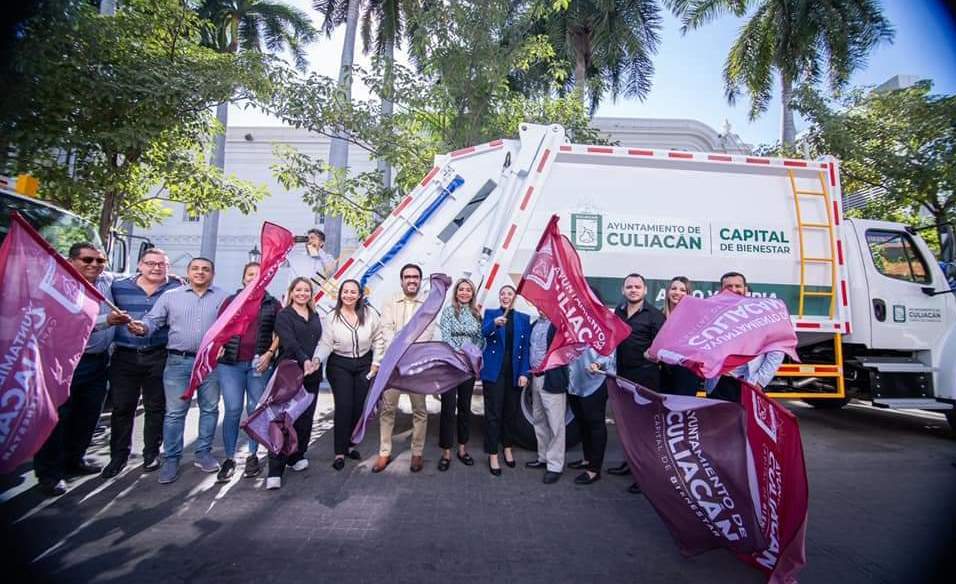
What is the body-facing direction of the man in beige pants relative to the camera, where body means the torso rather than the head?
toward the camera

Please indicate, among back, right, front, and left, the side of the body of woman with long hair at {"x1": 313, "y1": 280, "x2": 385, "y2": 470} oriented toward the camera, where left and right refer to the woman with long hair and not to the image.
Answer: front

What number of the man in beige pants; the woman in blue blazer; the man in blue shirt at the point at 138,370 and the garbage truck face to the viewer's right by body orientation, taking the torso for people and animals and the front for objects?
1

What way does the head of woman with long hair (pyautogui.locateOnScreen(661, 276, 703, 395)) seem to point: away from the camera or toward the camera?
toward the camera

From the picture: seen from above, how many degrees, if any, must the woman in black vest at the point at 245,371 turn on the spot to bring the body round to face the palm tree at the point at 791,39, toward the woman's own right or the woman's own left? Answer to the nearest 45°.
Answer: approximately 90° to the woman's own left

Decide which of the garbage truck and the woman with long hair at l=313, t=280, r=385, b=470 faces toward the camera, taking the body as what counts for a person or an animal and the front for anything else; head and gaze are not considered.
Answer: the woman with long hair

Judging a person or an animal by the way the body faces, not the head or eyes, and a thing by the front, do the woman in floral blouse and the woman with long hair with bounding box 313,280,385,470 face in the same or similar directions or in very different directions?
same or similar directions

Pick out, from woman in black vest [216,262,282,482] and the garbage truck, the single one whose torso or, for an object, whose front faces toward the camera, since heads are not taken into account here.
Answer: the woman in black vest

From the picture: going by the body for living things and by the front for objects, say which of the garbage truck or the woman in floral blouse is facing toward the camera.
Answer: the woman in floral blouse

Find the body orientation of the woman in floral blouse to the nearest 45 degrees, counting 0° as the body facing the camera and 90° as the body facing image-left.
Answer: approximately 0°

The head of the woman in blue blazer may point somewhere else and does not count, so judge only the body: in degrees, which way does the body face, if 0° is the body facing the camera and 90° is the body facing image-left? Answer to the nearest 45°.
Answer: approximately 0°

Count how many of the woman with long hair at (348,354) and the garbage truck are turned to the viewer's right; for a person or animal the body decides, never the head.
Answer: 1

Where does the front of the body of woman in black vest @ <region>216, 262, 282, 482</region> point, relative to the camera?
toward the camera

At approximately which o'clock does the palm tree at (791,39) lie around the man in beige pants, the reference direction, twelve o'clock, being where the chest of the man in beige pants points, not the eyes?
The palm tree is roughly at 8 o'clock from the man in beige pants.

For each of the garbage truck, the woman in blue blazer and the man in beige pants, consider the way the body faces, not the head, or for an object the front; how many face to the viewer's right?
1
